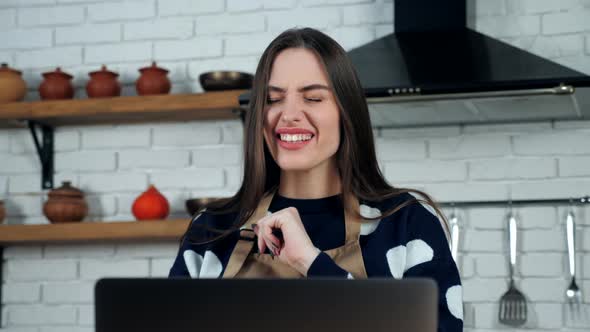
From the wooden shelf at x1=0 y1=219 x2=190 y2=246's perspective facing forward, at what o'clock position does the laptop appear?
The laptop is roughly at 12 o'clock from the wooden shelf.

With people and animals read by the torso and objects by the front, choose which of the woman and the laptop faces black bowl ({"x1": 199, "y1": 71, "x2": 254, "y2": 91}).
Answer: the laptop

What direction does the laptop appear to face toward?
away from the camera

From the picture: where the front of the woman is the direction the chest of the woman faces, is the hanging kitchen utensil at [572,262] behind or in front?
behind

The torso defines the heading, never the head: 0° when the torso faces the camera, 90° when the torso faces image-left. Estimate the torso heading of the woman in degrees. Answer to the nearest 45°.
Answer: approximately 0°

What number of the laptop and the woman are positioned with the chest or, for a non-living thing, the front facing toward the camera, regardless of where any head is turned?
1

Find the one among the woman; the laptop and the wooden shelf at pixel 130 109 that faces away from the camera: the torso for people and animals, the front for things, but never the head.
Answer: the laptop

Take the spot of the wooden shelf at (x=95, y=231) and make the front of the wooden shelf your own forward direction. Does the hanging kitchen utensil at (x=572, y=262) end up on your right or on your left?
on your left

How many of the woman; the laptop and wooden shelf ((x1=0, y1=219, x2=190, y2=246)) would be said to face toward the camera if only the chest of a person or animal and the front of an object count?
2

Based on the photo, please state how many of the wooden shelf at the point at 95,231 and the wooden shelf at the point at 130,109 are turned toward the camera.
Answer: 2
